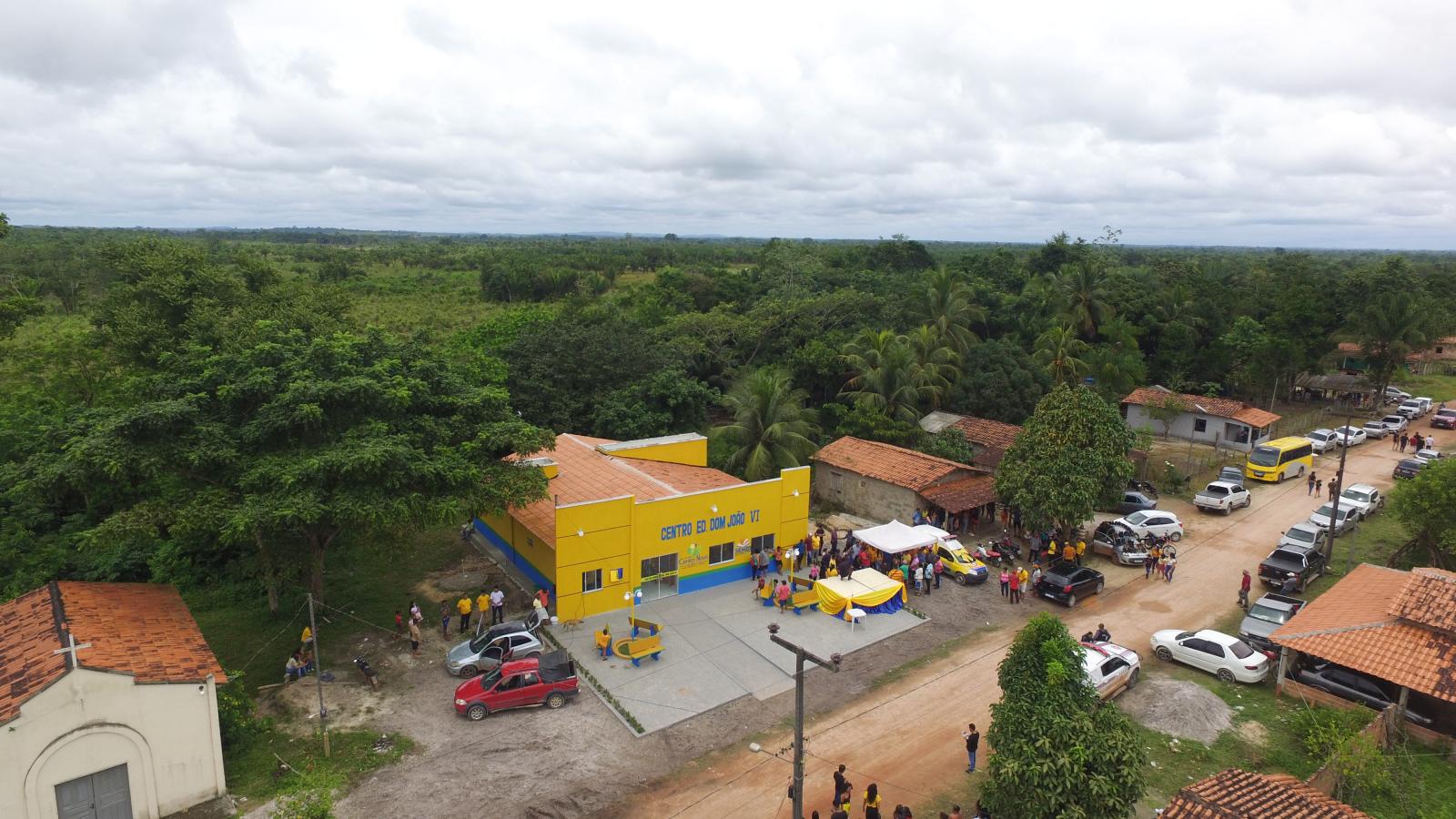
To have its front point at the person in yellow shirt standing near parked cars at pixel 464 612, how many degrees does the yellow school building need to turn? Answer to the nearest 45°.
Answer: approximately 90° to its right

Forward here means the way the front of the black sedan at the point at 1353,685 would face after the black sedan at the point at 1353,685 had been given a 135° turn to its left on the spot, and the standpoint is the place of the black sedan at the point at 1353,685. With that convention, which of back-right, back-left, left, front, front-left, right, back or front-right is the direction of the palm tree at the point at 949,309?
front-left

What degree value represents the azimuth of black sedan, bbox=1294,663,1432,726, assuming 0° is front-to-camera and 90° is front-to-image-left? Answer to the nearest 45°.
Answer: approximately 315°

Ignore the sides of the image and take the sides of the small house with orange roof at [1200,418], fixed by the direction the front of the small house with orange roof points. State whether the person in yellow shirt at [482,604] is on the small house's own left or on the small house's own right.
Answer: on the small house's own right

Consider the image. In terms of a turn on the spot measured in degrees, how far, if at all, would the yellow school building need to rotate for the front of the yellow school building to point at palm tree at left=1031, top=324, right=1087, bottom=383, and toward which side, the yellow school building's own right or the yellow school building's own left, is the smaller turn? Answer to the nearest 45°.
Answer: approximately 90° to the yellow school building's own left
